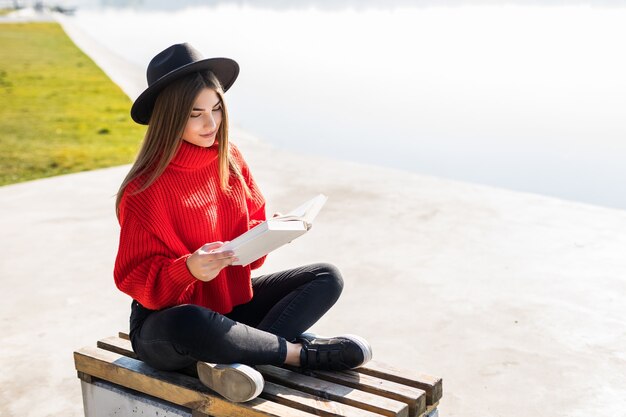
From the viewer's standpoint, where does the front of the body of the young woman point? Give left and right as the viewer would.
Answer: facing the viewer and to the right of the viewer

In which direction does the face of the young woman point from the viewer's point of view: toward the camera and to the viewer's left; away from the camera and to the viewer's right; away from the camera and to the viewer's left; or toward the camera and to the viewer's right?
toward the camera and to the viewer's right
